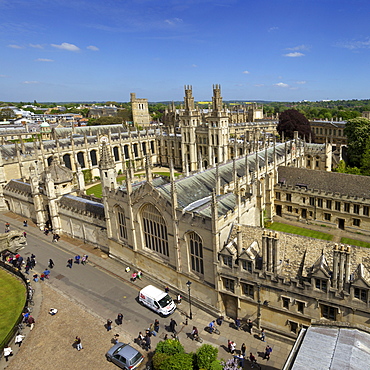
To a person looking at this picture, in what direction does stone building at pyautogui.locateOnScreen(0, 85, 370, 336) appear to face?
facing the viewer and to the left of the viewer

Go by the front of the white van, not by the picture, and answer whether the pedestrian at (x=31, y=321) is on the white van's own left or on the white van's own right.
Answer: on the white van's own right

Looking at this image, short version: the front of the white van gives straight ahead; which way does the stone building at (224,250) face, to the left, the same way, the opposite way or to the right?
to the right

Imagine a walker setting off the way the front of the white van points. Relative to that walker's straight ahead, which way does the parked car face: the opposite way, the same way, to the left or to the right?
the opposite way

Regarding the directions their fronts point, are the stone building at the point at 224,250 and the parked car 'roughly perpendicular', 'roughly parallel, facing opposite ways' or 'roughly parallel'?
roughly perpendicular
